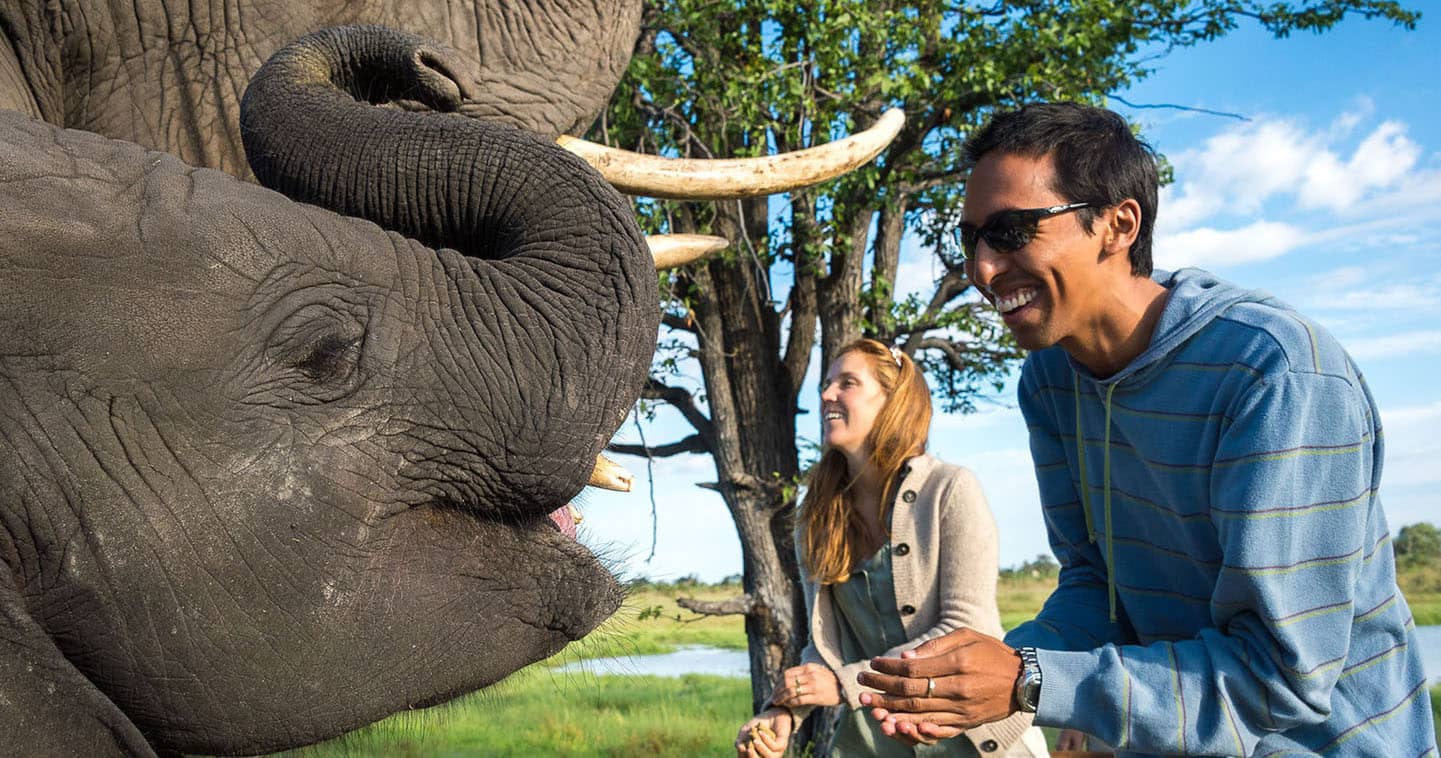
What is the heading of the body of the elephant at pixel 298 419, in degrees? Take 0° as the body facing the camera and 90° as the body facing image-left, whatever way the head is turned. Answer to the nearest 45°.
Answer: approximately 270°

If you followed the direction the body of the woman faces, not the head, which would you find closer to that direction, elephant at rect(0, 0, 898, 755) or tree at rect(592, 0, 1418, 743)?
the elephant

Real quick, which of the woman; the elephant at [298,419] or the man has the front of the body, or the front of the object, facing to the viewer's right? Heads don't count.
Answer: the elephant

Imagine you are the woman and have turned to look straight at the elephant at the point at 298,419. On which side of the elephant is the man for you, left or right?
left

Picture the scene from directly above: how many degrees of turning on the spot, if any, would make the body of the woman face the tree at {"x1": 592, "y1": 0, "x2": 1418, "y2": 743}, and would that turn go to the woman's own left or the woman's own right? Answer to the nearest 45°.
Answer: approximately 135° to the woman's own right

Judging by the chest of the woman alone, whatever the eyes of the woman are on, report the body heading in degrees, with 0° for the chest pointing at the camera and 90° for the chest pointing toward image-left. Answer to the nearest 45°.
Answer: approximately 45°

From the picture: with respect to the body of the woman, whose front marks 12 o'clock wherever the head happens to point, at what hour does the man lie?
The man is roughly at 10 o'clock from the woman.

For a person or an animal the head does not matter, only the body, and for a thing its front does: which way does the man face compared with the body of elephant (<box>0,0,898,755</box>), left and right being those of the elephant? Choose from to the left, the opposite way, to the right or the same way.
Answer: the opposite way

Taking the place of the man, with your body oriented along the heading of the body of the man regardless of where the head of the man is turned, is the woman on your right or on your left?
on your right

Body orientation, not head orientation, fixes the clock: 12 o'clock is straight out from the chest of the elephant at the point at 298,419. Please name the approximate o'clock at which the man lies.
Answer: The man is roughly at 12 o'clock from the elephant.

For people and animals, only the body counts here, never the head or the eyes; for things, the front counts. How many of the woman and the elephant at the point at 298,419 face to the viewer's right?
1
